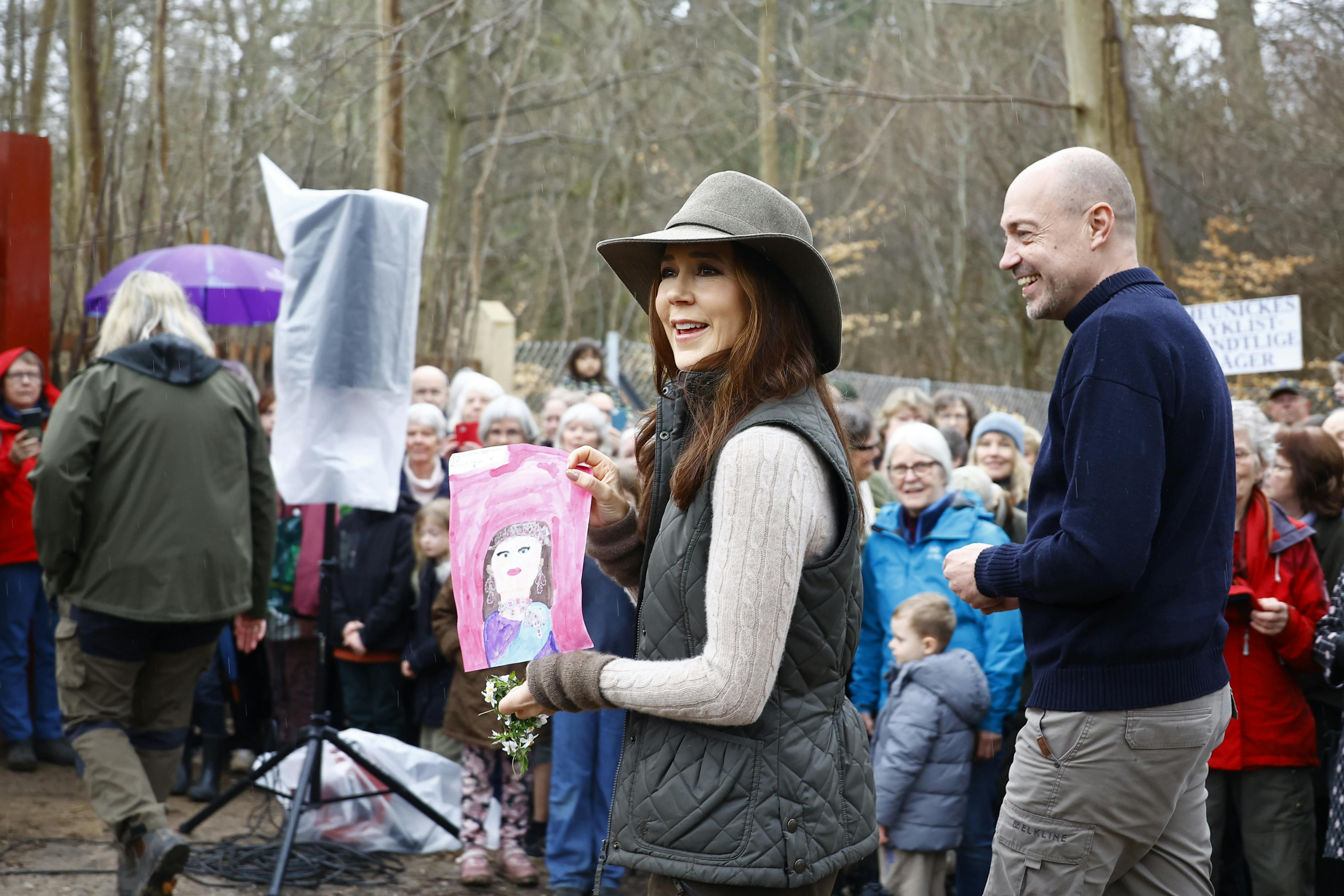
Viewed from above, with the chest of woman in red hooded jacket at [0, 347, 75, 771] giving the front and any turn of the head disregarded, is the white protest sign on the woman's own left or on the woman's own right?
on the woman's own left

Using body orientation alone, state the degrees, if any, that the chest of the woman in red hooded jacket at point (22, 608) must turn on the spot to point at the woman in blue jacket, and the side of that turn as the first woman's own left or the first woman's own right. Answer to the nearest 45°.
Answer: approximately 45° to the first woman's own left

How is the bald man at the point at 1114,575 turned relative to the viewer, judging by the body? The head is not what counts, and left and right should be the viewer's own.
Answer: facing to the left of the viewer

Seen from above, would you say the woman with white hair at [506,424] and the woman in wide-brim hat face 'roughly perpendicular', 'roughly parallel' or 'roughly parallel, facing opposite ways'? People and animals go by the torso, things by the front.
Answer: roughly perpendicular

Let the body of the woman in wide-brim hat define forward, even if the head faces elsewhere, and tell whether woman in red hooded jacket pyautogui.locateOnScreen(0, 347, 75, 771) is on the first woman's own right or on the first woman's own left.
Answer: on the first woman's own right

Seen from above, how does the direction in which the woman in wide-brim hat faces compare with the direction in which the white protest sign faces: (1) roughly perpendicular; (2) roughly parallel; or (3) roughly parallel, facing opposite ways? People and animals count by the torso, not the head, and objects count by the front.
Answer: roughly perpendicular

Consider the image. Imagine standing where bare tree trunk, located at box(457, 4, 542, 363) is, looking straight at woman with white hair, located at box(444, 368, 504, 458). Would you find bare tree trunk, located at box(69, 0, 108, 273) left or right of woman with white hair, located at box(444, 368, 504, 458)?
right

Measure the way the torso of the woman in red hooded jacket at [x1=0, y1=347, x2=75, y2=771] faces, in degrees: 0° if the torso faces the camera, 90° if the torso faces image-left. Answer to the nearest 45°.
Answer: approximately 0°

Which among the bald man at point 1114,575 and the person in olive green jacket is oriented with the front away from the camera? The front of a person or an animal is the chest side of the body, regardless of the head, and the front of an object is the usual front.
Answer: the person in olive green jacket

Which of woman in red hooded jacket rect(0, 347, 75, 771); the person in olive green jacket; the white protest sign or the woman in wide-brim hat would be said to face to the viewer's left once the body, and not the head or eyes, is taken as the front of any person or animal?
the woman in wide-brim hat

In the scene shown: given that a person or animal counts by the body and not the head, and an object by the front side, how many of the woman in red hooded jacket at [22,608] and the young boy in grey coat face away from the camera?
0

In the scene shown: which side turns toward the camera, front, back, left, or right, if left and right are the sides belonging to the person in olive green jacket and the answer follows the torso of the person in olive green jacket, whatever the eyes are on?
back
